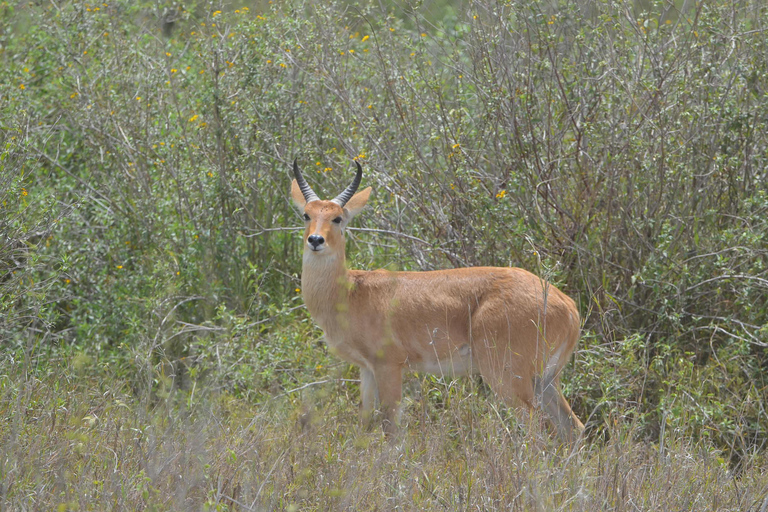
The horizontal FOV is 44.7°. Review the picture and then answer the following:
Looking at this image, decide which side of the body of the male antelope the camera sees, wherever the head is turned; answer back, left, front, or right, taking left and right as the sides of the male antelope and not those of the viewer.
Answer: left
